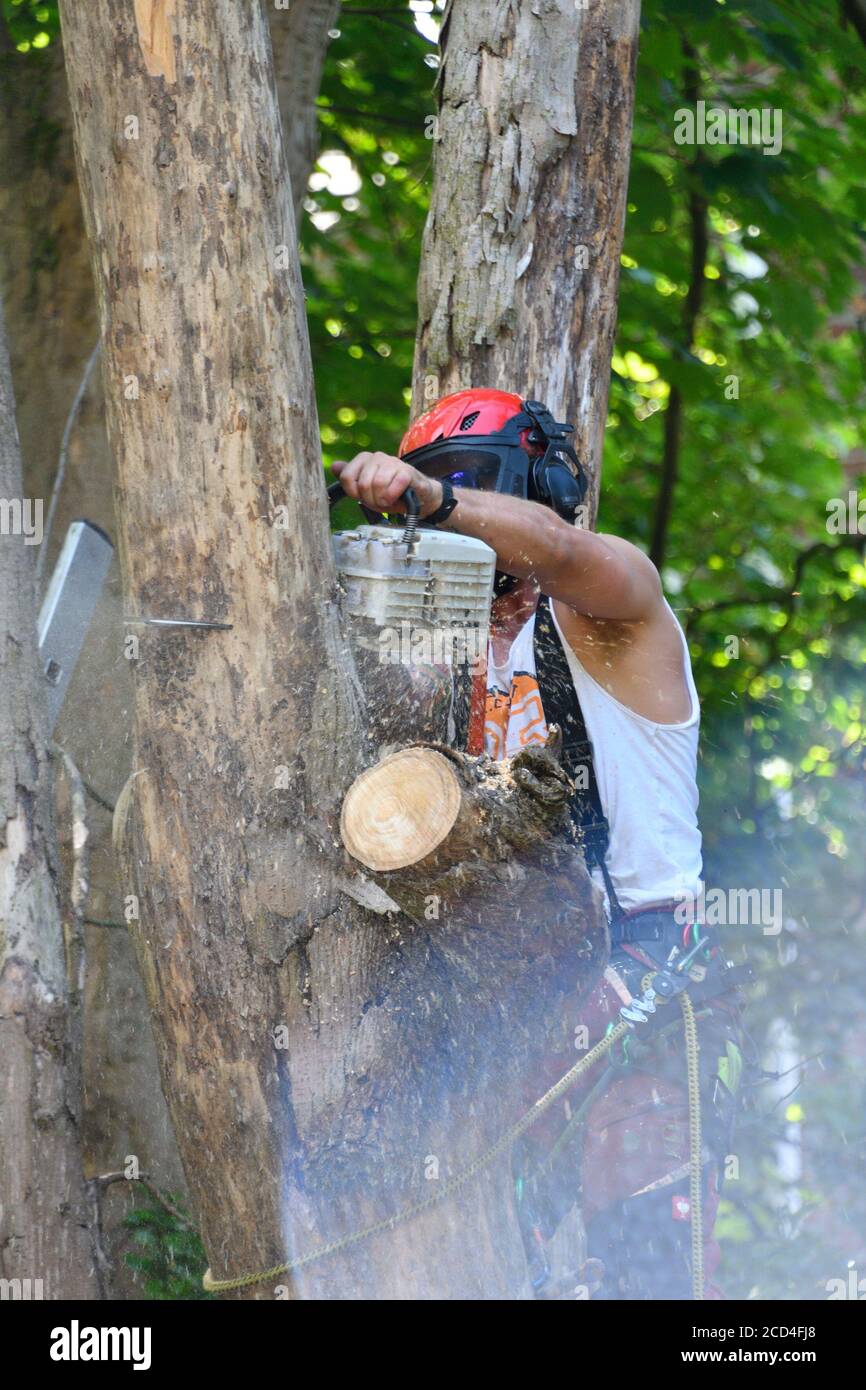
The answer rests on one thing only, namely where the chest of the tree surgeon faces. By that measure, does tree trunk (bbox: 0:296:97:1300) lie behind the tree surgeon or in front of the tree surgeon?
in front

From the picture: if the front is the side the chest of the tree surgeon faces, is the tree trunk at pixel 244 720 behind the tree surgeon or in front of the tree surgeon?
in front

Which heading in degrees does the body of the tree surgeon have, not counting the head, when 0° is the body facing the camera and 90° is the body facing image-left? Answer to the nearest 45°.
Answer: approximately 45°

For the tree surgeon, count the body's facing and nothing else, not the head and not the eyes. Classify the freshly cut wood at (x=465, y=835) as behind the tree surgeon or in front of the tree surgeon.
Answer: in front

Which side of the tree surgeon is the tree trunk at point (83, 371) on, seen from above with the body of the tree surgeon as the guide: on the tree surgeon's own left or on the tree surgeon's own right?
on the tree surgeon's own right

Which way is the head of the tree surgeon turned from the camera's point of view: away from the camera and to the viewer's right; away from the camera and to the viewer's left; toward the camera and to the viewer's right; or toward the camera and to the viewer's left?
toward the camera and to the viewer's left

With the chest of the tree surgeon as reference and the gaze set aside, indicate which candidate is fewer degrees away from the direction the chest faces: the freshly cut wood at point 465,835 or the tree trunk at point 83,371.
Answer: the freshly cut wood
